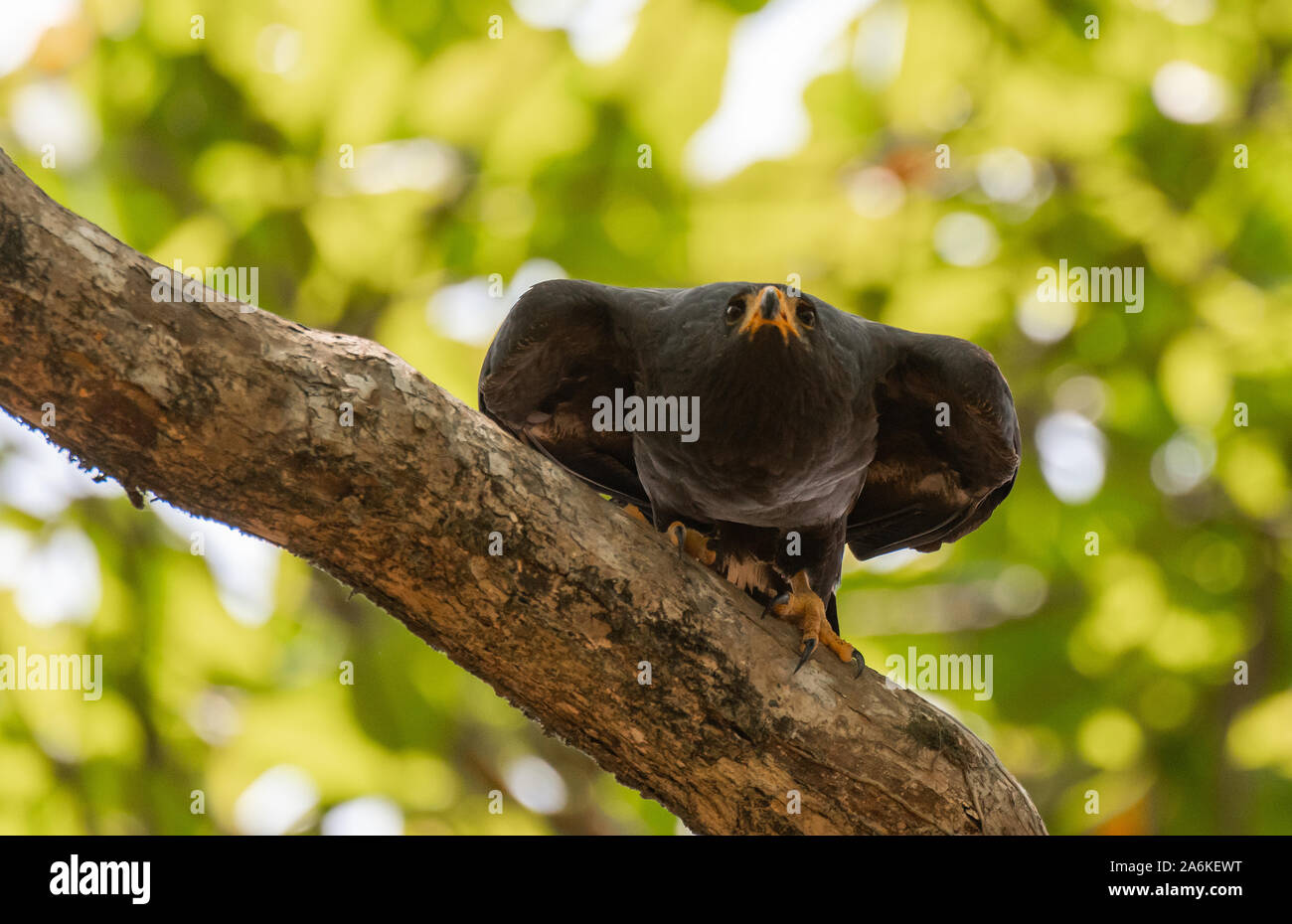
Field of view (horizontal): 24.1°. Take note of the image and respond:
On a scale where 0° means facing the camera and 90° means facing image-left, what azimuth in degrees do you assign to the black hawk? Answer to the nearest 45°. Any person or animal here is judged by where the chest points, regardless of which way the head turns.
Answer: approximately 0°
